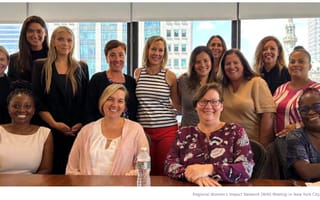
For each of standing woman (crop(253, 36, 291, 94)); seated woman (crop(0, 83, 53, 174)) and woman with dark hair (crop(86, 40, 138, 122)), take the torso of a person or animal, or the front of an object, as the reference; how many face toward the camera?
3

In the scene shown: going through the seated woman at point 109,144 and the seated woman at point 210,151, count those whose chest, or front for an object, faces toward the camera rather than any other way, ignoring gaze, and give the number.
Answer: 2

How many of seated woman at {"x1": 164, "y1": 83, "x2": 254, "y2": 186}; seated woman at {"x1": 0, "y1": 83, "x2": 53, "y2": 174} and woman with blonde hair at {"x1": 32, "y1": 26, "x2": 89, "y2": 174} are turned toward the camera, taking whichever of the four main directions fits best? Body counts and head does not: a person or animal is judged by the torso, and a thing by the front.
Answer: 3

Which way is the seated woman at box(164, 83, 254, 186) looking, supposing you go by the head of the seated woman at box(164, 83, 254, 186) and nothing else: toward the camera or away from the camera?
toward the camera

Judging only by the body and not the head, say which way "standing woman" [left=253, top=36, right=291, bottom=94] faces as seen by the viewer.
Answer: toward the camera

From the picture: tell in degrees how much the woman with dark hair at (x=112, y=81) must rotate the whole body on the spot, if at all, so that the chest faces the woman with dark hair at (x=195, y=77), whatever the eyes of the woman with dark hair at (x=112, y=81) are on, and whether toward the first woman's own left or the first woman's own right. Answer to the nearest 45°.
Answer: approximately 90° to the first woman's own left

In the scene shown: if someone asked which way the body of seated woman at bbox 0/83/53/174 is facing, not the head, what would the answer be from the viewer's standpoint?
toward the camera

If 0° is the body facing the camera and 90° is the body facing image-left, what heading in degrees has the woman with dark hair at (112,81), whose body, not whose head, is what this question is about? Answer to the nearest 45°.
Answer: approximately 0°

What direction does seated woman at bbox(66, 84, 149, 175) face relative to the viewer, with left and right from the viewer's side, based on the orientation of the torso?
facing the viewer

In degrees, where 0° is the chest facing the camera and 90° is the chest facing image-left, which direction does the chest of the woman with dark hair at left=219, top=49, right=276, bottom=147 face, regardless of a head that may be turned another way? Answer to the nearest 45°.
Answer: approximately 45°

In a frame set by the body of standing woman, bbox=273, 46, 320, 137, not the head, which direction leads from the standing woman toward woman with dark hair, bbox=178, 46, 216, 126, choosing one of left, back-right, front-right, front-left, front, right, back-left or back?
front-right

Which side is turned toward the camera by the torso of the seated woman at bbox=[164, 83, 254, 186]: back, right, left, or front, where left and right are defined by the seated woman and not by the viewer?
front

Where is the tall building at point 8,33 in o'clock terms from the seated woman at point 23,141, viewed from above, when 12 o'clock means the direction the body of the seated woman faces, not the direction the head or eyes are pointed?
The tall building is roughly at 6 o'clock from the seated woman.
